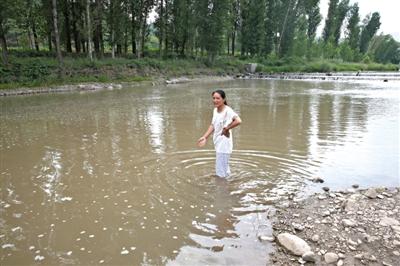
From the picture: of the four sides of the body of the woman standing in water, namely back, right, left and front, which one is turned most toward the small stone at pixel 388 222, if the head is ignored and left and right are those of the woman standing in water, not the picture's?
left

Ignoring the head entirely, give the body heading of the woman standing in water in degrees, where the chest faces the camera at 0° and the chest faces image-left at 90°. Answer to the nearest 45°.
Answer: approximately 45°

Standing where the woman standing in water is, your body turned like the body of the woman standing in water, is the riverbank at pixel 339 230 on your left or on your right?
on your left

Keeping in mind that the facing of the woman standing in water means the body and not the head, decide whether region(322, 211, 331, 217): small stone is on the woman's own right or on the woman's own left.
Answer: on the woman's own left

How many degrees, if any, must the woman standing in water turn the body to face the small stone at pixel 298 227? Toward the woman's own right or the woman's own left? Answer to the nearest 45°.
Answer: approximately 90° to the woman's own left

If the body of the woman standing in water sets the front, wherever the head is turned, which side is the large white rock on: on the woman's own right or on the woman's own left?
on the woman's own left

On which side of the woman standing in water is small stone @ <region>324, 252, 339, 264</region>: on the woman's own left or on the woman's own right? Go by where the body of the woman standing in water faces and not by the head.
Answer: on the woman's own left

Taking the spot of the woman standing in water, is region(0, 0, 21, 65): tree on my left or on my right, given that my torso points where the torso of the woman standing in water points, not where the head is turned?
on my right

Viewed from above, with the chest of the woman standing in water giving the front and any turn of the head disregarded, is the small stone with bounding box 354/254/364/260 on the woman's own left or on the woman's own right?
on the woman's own left

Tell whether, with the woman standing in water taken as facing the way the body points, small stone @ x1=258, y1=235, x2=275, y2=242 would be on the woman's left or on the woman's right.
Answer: on the woman's left
